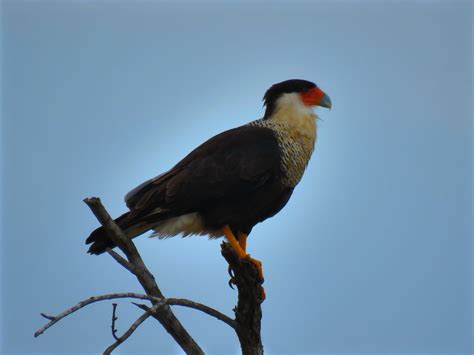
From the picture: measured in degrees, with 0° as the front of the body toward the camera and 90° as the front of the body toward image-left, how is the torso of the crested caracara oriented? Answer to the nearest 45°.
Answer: approximately 270°
